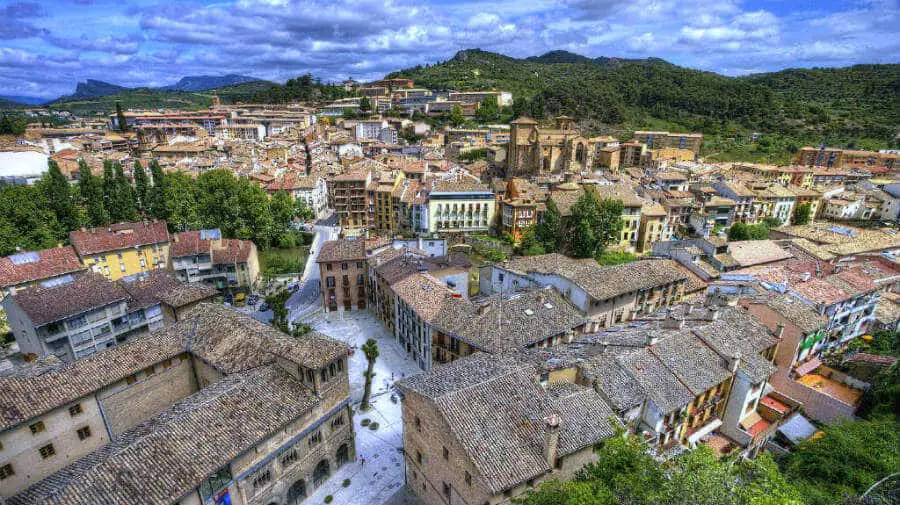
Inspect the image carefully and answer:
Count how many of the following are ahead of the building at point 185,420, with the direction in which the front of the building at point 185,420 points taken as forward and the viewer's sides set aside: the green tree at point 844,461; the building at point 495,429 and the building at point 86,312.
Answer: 2

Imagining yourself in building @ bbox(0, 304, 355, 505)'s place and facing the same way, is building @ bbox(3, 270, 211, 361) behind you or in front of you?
behind

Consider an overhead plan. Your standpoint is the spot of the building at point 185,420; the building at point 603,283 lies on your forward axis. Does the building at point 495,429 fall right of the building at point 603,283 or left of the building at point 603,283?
right

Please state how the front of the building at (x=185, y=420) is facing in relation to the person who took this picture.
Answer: facing the viewer and to the right of the viewer

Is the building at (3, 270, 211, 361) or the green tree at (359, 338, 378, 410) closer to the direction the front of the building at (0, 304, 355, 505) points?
the green tree

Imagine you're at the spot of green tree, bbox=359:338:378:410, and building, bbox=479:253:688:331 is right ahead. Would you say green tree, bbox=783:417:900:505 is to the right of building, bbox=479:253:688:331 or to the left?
right

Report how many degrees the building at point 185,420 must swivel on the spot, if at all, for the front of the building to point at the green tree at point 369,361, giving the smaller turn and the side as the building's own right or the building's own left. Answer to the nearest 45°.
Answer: approximately 45° to the building's own left

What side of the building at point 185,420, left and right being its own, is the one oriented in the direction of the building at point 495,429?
front

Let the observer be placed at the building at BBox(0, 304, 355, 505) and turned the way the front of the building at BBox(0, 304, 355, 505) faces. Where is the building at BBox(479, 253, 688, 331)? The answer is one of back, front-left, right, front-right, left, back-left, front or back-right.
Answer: front-left

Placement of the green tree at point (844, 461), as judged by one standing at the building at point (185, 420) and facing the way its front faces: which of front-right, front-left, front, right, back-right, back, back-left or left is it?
front

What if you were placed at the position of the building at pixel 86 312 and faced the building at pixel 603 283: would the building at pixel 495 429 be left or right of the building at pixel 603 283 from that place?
right

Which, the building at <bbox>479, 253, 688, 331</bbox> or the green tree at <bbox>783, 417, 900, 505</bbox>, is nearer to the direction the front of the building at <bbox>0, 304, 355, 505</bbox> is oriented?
the green tree

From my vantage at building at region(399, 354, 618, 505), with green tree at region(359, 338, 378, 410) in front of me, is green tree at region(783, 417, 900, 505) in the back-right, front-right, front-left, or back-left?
back-right
